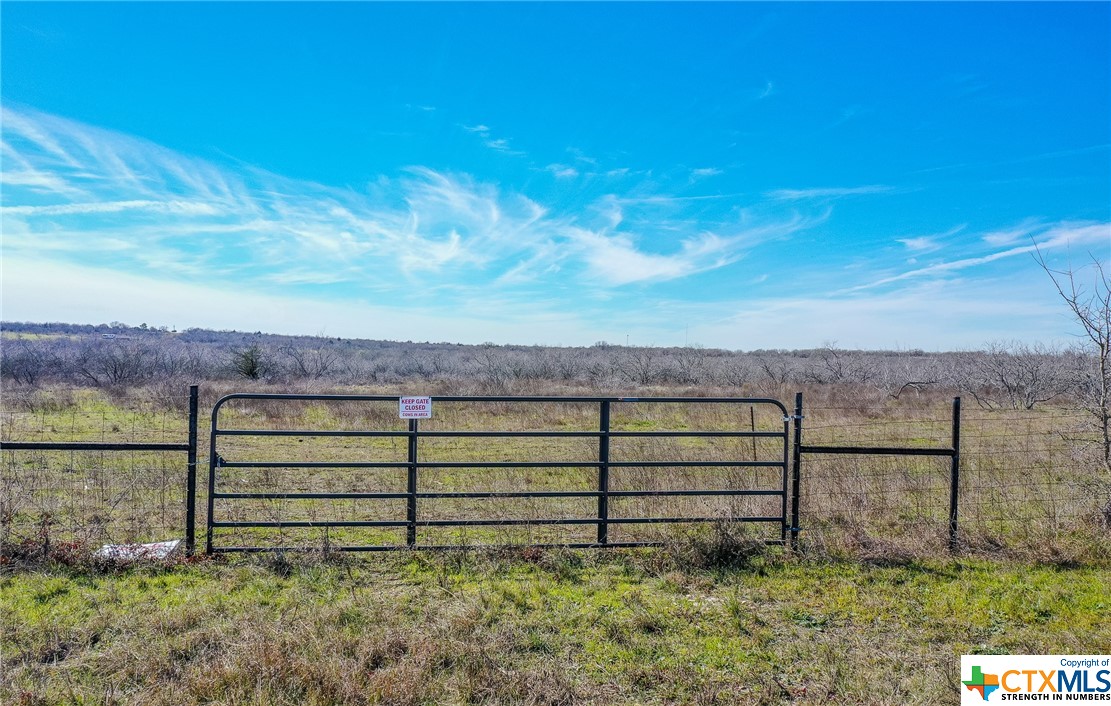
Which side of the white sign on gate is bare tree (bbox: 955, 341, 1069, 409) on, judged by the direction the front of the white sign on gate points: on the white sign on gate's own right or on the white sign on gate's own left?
on the white sign on gate's own left

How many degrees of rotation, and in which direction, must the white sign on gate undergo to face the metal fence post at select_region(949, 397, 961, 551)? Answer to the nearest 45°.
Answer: approximately 90° to its left

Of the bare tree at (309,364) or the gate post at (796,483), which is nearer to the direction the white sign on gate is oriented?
the gate post

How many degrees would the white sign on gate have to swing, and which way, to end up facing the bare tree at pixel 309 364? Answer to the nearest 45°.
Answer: approximately 180°

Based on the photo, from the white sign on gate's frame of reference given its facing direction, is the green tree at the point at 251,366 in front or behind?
behind

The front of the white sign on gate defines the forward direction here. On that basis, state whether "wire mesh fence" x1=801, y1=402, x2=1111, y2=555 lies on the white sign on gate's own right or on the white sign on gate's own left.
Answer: on the white sign on gate's own left

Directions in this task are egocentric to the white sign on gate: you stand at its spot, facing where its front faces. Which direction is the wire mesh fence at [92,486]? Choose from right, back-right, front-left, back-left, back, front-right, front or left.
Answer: back-right

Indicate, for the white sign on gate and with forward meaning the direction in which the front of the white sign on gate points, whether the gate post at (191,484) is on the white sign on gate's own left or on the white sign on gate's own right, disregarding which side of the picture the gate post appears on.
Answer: on the white sign on gate's own right
